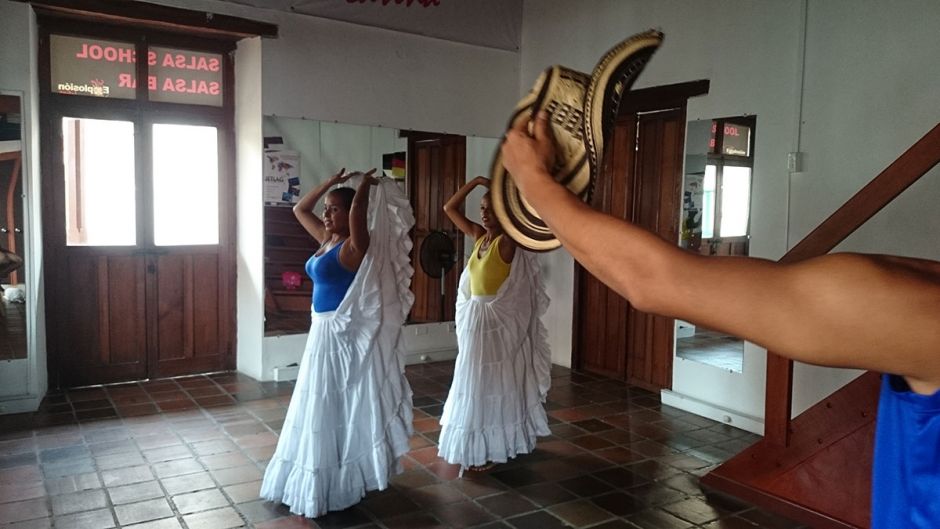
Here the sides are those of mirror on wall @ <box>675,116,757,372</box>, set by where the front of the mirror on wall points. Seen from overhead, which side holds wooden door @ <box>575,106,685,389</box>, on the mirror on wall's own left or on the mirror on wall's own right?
on the mirror on wall's own right

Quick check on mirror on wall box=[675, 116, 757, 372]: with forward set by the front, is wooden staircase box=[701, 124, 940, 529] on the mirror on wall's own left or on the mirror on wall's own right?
on the mirror on wall's own left

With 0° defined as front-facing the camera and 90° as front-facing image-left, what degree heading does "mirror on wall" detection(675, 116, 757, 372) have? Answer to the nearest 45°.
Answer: approximately 45°
